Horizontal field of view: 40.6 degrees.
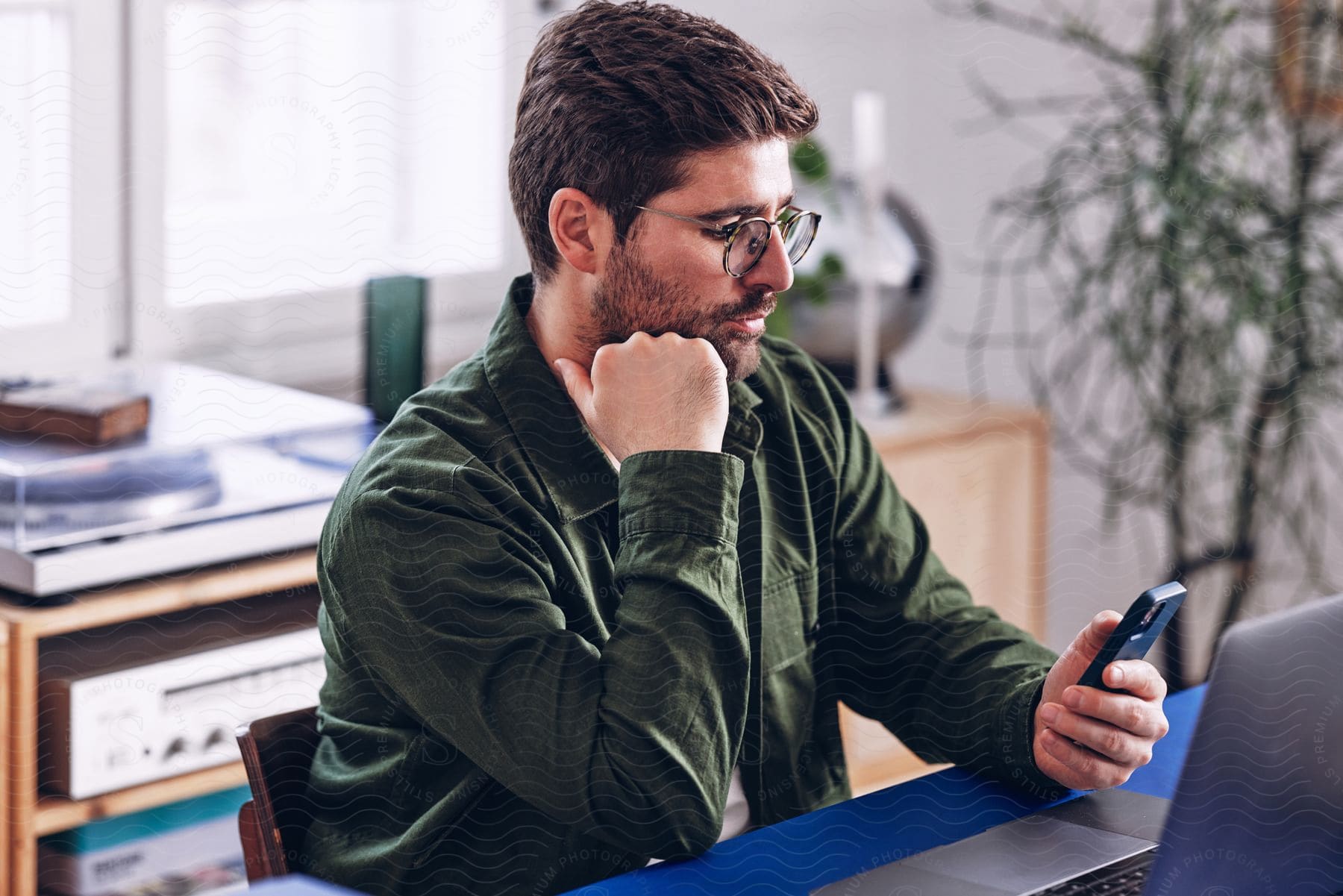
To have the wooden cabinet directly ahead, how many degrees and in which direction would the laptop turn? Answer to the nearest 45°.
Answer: approximately 45° to its right

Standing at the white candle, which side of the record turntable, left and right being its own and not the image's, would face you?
left

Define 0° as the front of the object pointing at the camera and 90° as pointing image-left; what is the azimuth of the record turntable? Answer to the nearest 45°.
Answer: approximately 315°

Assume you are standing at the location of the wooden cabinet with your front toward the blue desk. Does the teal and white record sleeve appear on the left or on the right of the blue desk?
right

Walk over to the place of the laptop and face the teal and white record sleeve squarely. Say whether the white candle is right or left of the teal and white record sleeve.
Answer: right
